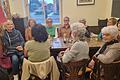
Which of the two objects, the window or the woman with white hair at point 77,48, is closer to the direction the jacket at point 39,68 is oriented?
the window

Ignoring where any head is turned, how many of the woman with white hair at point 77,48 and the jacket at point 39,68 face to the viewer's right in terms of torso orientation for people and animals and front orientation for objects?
0

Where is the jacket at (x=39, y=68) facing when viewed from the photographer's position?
facing away from the viewer

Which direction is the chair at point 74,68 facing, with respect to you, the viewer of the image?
facing away from the viewer and to the left of the viewer

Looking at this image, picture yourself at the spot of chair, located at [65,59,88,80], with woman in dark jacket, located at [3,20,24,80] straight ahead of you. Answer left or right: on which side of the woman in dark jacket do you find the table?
right

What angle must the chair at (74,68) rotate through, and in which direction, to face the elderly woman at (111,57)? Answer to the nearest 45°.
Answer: approximately 135° to its right

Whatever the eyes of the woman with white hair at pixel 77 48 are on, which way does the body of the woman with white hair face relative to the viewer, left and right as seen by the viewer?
facing away from the viewer and to the left of the viewer
